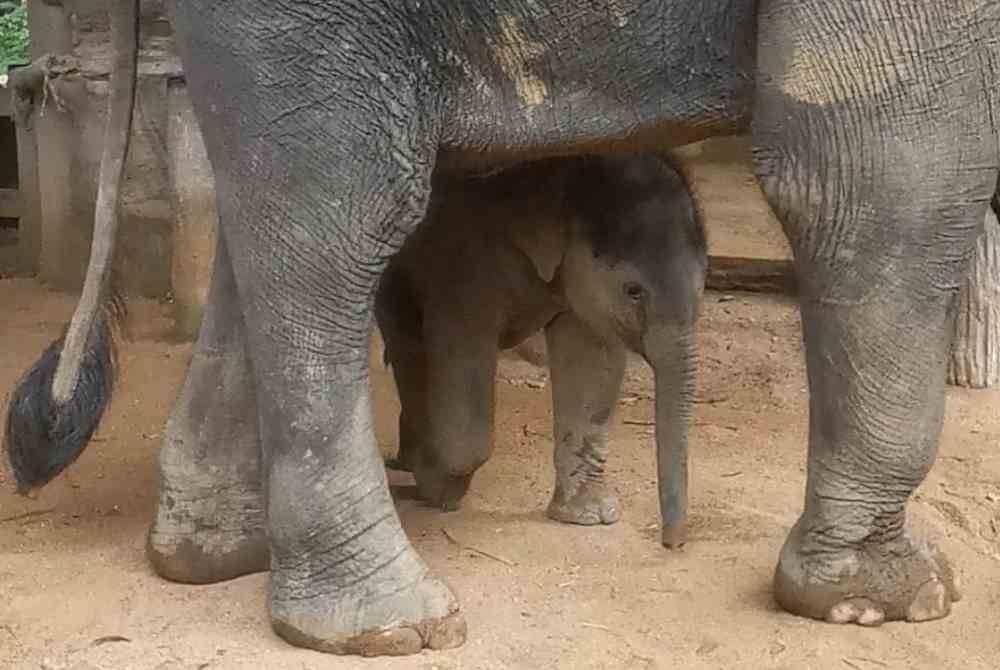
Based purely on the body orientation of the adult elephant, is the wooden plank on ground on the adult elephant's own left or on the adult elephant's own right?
on the adult elephant's own left

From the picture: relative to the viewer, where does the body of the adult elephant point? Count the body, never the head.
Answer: to the viewer's right

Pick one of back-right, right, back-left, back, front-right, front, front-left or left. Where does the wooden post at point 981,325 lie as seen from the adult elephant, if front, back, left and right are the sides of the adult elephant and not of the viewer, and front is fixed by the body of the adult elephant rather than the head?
front-left

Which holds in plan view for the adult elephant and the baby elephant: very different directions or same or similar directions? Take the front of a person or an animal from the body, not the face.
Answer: same or similar directions

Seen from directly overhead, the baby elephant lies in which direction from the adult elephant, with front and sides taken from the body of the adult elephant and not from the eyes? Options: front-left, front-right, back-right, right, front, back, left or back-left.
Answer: left

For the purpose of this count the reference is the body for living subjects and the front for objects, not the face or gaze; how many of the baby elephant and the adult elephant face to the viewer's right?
2

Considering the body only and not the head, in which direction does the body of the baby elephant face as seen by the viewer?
to the viewer's right
